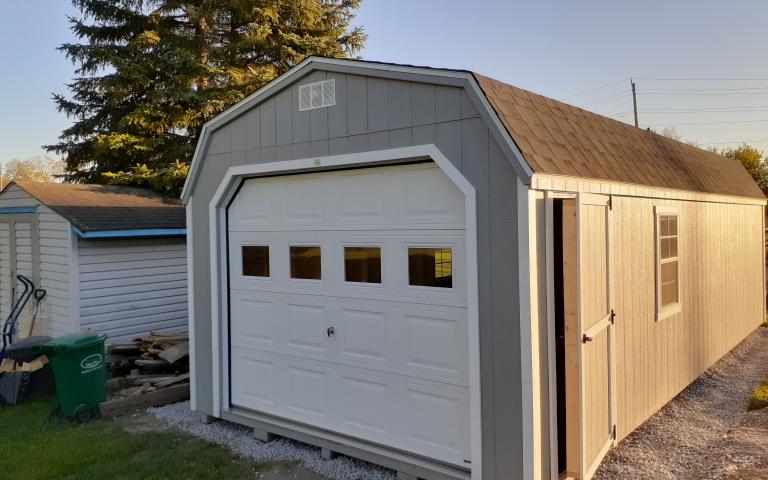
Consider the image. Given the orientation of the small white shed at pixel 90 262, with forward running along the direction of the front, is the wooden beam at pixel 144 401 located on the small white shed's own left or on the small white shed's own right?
on the small white shed's own left

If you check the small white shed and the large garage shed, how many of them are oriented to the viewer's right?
0

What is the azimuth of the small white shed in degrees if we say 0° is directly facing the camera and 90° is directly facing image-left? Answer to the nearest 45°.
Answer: approximately 45°

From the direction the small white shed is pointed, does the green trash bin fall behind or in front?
in front

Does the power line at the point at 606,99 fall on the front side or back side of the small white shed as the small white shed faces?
on the back side

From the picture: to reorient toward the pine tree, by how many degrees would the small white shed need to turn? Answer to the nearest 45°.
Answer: approximately 135° to its right

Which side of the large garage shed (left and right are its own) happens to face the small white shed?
right

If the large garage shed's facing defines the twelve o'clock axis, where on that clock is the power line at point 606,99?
The power line is roughly at 5 o'clock from the large garage shed.

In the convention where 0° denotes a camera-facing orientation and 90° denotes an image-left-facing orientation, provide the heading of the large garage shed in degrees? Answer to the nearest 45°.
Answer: approximately 45°

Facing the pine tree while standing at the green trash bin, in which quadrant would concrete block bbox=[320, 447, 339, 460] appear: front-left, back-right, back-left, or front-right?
back-right

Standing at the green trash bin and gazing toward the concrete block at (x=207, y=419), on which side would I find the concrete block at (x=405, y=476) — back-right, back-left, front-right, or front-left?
front-right

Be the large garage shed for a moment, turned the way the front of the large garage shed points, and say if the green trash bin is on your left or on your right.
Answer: on your right
